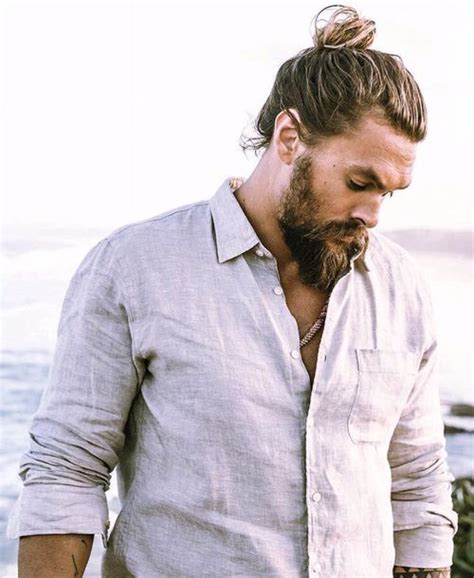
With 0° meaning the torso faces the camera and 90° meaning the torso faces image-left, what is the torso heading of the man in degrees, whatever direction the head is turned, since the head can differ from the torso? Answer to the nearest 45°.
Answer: approximately 315°
